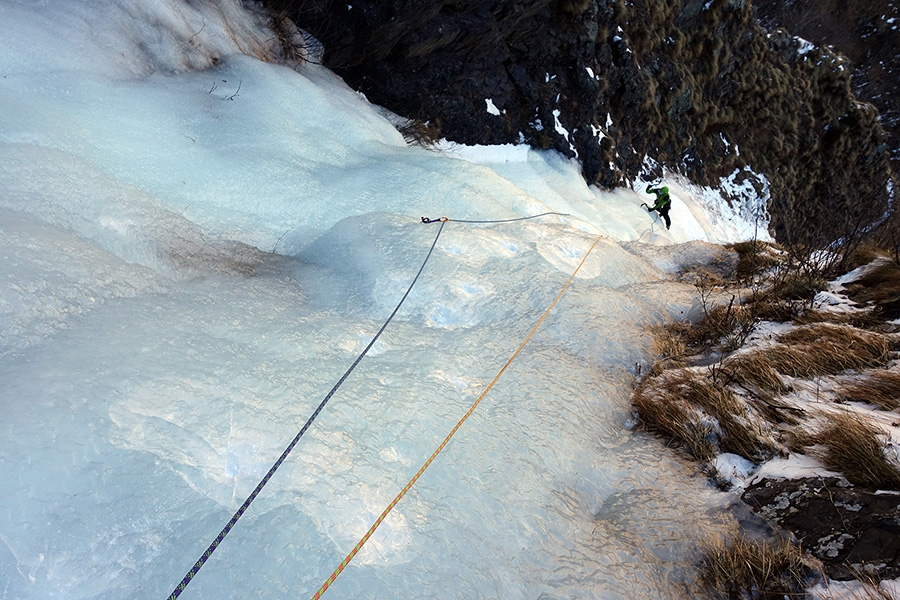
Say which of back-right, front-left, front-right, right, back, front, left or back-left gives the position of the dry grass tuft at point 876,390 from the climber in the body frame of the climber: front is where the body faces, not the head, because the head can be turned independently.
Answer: left

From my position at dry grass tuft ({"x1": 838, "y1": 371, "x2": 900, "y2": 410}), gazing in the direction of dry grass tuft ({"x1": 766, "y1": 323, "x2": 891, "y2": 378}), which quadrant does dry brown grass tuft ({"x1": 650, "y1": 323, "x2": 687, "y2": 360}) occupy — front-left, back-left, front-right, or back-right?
front-left

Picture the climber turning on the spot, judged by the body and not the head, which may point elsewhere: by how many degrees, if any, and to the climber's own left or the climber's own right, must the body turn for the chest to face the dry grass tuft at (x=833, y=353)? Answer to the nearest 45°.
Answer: approximately 90° to the climber's own left

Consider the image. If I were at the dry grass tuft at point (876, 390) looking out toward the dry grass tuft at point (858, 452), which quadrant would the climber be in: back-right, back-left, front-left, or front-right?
back-right

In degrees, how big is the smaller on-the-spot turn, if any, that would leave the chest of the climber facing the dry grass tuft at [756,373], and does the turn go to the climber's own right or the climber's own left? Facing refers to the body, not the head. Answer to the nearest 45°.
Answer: approximately 90° to the climber's own left
